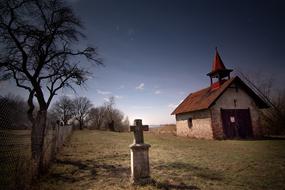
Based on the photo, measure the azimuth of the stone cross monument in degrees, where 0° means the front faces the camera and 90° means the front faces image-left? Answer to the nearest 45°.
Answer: approximately 0°
